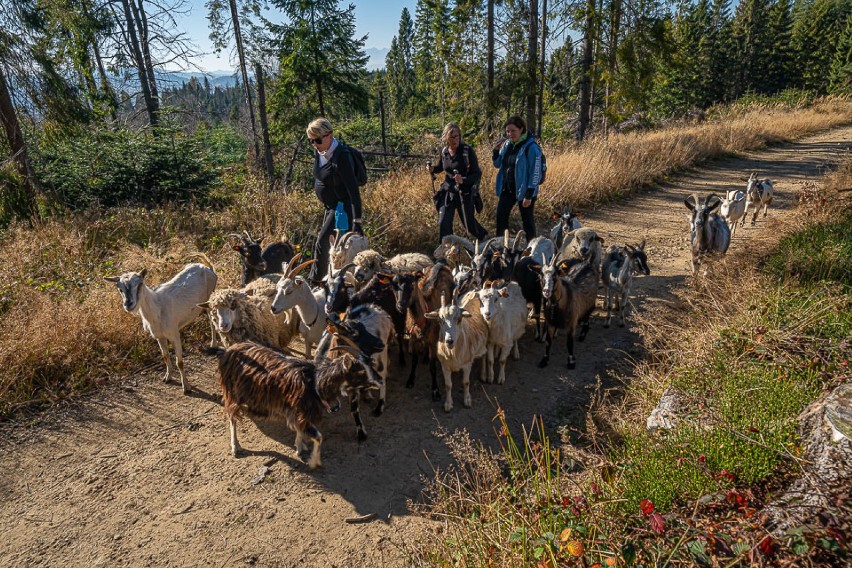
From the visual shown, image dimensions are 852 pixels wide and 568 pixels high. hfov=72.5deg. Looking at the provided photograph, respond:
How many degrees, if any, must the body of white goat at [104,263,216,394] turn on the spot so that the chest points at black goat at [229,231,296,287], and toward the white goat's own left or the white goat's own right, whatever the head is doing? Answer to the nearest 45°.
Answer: approximately 180°

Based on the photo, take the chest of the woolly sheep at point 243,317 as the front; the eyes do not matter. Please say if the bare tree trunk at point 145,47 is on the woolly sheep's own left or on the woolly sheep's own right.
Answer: on the woolly sheep's own right

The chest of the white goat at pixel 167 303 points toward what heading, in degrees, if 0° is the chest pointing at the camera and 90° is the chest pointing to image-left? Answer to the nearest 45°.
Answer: approximately 45°

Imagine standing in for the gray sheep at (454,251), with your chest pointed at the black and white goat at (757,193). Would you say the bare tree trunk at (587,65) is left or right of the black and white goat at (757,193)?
left

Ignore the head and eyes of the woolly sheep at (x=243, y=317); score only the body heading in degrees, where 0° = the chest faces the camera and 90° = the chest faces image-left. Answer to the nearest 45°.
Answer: approximately 45°

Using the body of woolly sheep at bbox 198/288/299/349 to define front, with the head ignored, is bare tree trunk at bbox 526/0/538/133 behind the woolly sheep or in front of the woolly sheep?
behind

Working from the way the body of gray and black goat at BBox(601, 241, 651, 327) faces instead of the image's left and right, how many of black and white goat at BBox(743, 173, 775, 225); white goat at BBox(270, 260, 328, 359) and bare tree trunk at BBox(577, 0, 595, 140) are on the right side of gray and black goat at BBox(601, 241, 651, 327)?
1

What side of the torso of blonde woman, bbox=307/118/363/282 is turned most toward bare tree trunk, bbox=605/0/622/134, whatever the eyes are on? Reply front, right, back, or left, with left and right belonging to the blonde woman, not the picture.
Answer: back

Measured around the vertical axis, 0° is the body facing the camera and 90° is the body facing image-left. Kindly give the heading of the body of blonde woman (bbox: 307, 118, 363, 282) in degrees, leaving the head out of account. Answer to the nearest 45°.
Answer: approximately 45°
